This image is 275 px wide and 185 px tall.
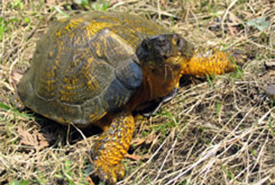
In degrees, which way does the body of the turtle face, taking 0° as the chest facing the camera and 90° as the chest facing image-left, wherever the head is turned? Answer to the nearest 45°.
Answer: approximately 315°

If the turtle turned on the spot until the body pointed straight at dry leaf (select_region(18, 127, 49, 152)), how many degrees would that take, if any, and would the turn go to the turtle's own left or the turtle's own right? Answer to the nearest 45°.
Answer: approximately 135° to the turtle's own right
